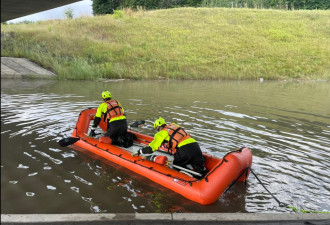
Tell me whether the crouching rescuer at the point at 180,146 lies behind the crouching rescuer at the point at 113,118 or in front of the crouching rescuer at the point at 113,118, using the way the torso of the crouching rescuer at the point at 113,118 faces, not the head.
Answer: behind

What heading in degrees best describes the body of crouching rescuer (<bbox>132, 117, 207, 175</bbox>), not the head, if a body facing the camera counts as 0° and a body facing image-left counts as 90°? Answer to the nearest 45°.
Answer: approximately 90°

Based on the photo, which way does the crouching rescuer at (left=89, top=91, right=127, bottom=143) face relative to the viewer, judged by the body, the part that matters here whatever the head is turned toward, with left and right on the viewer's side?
facing away from the viewer and to the left of the viewer

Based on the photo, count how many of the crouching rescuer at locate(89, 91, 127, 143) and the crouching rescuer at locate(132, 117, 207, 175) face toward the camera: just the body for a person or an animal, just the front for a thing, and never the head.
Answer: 0
